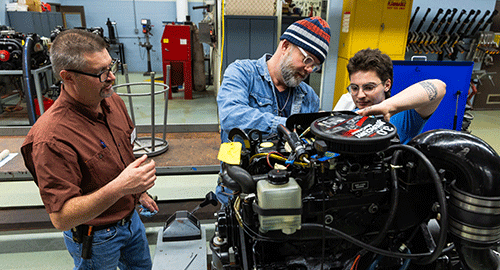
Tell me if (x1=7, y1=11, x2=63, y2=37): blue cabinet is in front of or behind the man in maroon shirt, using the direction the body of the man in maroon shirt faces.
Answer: behind

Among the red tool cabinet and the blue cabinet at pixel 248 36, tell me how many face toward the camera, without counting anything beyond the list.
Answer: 2

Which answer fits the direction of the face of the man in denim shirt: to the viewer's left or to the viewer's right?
to the viewer's right

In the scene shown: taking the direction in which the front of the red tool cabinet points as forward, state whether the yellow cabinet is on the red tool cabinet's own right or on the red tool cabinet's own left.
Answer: on the red tool cabinet's own left

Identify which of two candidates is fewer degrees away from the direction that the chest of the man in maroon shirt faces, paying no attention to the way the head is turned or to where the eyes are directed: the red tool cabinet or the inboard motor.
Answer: the inboard motor

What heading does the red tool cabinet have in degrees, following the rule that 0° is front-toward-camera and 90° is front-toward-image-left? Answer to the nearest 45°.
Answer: approximately 0°

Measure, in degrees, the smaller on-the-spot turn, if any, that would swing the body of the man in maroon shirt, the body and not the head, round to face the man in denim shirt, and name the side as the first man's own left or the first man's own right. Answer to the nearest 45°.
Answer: approximately 45° to the first man's own left

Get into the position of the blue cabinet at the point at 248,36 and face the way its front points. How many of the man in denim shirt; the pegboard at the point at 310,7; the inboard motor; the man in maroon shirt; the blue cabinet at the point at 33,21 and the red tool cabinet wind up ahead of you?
3

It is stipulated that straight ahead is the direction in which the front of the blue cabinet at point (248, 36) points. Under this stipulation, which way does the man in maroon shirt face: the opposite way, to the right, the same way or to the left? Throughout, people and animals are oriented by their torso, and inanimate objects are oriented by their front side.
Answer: to the left

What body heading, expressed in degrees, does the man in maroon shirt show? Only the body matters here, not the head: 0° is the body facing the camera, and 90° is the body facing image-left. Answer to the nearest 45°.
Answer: approximately 315°

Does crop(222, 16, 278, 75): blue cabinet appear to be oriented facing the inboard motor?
yes

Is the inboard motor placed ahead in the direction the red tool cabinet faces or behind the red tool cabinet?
ahead

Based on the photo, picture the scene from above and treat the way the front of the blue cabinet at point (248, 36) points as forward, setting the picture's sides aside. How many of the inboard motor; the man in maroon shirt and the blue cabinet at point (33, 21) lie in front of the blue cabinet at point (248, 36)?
2

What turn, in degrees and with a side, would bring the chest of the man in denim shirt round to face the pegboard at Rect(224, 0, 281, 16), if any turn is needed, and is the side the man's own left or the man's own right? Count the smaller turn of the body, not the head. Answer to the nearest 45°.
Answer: approximately 135° to the man's own left
